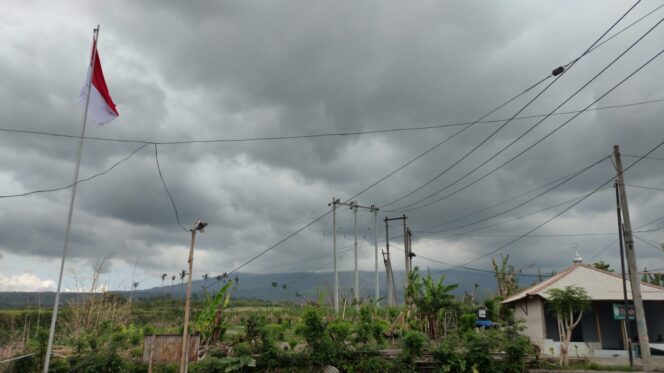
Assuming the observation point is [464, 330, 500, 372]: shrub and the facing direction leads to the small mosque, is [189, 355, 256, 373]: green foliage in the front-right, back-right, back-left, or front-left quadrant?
back-left

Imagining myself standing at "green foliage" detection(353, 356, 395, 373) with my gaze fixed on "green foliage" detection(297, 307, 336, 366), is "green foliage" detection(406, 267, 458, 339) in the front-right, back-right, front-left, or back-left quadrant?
front-right

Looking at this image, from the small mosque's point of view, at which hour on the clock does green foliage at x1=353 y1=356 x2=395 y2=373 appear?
The green foliage is roughly at 1 o'clock from the small mosque.

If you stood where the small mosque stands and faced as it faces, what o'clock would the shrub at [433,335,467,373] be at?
The shrub is roughly at 1 o'clock from the small mosque.

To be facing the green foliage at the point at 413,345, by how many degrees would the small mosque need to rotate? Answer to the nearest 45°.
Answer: approximately 45° to its right

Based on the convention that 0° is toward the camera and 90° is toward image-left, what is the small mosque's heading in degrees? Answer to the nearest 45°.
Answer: approximately 0°

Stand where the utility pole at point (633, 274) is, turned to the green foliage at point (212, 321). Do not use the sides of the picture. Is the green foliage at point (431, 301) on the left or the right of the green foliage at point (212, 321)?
right
